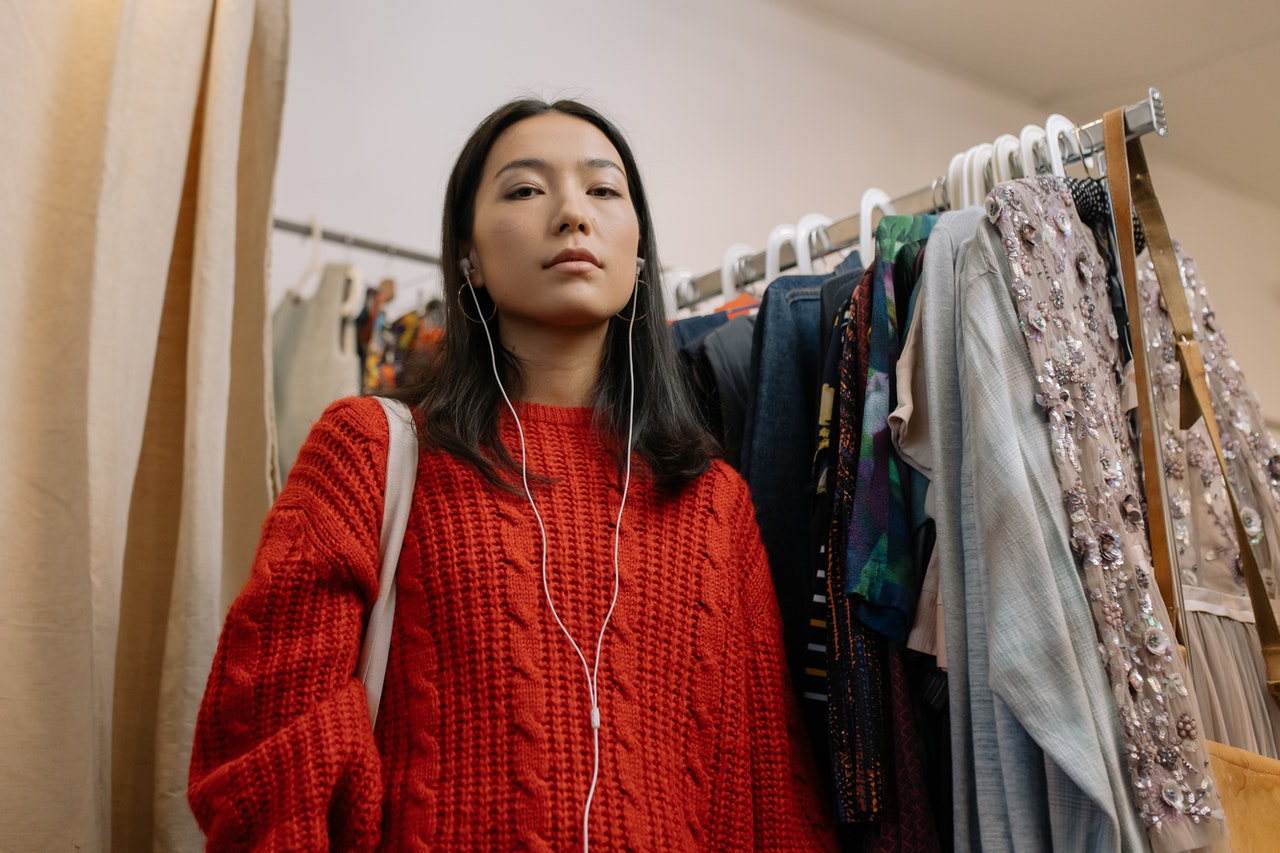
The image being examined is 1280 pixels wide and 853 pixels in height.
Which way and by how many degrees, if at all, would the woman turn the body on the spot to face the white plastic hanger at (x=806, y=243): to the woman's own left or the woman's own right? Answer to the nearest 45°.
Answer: approximately 135° to the woman's own left

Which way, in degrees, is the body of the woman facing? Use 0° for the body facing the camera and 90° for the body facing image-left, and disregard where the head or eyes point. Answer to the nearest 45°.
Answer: approximately 0°

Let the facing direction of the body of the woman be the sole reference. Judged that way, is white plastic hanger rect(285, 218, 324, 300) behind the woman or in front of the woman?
behind

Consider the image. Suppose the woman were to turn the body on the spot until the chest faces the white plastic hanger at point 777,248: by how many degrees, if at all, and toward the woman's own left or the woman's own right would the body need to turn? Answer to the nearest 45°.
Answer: approximately 135° to the woman's own left

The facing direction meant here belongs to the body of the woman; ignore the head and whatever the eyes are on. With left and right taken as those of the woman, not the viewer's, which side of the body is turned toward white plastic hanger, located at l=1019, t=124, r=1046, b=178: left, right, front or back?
left

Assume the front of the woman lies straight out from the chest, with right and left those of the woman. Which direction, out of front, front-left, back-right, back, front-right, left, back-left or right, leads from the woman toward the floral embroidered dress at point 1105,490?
left

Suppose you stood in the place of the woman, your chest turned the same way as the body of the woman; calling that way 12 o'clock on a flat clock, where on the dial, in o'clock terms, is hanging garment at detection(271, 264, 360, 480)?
The hanging garment is roughly at 5 o'clock from the woman.

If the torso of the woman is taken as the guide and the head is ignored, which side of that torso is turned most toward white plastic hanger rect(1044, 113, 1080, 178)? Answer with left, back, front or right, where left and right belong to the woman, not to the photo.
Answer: left
